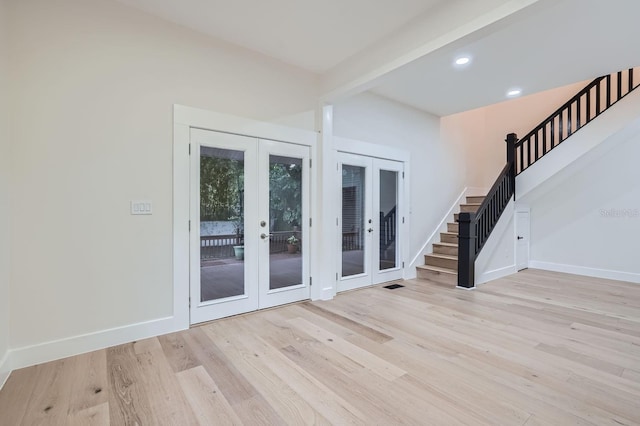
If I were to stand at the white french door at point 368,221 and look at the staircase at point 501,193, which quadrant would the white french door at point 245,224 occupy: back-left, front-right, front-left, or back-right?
back-right

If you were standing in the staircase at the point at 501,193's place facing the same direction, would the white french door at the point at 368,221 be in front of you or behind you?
in front

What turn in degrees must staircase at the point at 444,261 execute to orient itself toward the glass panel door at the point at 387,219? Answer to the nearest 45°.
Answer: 0° — it already faces it

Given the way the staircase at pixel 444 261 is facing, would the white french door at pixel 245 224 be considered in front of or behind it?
in front

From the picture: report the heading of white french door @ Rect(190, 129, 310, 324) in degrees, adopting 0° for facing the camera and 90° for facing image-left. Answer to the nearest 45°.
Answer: approximately 315°

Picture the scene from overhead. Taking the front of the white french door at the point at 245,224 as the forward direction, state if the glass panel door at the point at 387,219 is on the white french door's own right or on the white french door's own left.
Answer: on the white french door's own left

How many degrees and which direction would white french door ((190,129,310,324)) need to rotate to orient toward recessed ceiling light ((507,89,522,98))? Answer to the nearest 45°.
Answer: approximately 45° to its left

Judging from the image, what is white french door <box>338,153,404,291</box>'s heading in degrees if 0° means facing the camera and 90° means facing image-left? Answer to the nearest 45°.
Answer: approximately 315°

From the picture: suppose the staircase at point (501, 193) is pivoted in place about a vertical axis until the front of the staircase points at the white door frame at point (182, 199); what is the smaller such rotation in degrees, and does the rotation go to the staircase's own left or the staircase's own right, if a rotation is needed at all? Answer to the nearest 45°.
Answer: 0° — it already faces it
